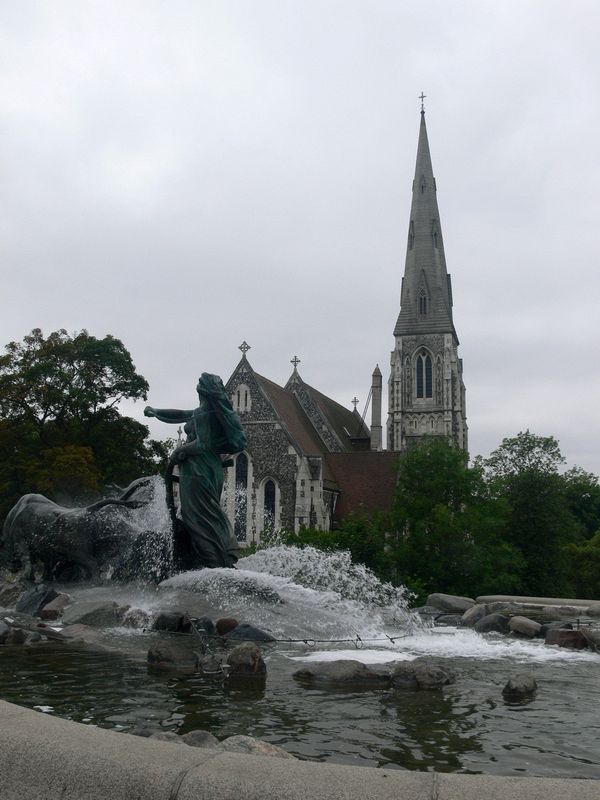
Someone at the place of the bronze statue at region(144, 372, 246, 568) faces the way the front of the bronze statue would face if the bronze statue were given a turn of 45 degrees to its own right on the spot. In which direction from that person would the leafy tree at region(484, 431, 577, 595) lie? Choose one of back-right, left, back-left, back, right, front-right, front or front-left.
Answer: right

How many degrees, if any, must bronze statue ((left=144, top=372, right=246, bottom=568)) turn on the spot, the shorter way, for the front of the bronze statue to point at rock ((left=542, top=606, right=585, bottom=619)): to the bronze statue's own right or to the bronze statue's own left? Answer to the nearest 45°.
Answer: approximately 180°

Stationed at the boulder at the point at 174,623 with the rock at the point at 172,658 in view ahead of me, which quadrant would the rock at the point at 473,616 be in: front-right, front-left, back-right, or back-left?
back-left

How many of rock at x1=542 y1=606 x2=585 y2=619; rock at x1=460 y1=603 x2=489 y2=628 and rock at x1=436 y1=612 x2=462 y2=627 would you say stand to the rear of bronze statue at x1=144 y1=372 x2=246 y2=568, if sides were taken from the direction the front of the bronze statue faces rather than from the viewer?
3

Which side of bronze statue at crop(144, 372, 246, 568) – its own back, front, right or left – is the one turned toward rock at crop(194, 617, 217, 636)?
left

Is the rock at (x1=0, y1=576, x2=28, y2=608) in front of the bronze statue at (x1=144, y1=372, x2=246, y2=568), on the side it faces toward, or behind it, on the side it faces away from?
in front

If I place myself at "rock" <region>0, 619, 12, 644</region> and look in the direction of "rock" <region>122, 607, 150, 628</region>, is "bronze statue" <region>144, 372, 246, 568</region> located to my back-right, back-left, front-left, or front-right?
front-left

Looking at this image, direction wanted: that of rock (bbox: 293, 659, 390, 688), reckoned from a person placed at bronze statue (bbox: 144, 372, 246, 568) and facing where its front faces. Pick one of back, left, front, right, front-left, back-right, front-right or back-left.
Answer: left

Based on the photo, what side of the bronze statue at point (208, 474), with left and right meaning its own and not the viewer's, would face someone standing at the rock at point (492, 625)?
back

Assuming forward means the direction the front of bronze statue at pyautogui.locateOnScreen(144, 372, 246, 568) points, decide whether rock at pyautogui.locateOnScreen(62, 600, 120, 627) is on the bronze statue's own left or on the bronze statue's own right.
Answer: on the bronze statue's own left

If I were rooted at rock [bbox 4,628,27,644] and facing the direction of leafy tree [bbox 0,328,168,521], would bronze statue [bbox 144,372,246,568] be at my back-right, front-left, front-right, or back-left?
front-right

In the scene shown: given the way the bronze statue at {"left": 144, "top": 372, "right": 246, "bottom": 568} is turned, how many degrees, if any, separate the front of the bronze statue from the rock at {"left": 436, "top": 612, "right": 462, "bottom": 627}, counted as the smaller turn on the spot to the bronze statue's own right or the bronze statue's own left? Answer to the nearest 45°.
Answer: approximately 180°

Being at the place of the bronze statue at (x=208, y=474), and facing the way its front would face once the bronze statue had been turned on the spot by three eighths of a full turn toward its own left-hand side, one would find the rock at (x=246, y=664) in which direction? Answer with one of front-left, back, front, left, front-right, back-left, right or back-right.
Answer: front-right

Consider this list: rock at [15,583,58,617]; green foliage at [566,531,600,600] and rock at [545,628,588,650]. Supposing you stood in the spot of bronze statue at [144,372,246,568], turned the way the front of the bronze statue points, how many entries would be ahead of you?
1

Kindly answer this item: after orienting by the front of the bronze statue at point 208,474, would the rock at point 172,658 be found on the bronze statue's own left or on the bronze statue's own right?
on the bronze statue's own left

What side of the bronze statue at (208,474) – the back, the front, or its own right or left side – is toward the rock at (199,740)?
left

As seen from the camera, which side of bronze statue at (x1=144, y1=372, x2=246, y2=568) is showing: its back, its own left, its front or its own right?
left

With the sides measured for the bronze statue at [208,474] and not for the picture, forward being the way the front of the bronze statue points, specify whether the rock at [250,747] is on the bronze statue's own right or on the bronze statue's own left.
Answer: on the bronze statue's own left

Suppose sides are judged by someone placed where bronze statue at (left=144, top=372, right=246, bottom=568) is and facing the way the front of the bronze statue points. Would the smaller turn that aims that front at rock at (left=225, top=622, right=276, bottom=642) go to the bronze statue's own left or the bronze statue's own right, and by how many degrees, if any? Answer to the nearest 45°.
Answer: approximately 90° to the bronze statue's own left
